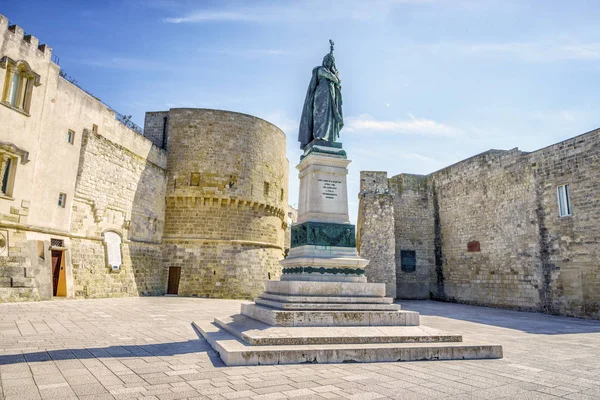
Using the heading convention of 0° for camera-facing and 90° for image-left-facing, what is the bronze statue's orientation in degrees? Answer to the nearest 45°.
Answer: approximately 315°

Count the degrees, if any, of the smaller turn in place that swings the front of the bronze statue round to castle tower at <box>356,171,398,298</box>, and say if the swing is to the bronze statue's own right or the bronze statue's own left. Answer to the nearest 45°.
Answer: approximately 135° to the bronze statue's own left

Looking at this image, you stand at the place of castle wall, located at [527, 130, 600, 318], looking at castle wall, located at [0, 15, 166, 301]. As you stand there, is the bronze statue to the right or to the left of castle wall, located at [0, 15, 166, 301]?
left

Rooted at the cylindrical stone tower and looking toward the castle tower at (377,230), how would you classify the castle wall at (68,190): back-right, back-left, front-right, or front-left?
back-right

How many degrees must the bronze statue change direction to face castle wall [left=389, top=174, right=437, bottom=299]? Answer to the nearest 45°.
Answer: approximately 135° to its left

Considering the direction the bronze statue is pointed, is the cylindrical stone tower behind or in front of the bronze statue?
behind

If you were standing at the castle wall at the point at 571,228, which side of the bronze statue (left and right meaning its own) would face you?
left

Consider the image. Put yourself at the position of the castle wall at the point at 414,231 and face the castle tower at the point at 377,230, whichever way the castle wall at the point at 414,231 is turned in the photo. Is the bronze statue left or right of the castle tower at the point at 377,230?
left

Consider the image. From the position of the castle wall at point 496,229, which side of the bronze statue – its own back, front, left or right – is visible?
left
